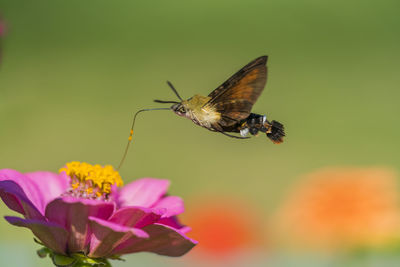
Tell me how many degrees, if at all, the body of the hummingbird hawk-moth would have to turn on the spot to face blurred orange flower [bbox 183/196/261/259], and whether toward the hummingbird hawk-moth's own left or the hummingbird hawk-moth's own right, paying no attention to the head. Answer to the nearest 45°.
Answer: approximately 90° to the hummingbird hawk-moth's own right

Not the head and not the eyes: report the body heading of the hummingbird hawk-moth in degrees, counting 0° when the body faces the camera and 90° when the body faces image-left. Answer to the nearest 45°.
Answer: approximately 90°

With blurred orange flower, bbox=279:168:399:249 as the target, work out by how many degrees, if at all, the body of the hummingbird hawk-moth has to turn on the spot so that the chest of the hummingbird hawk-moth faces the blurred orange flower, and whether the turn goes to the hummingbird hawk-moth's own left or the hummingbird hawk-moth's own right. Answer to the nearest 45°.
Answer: approximately 135° to the hummingbird hawk-moth's own right
